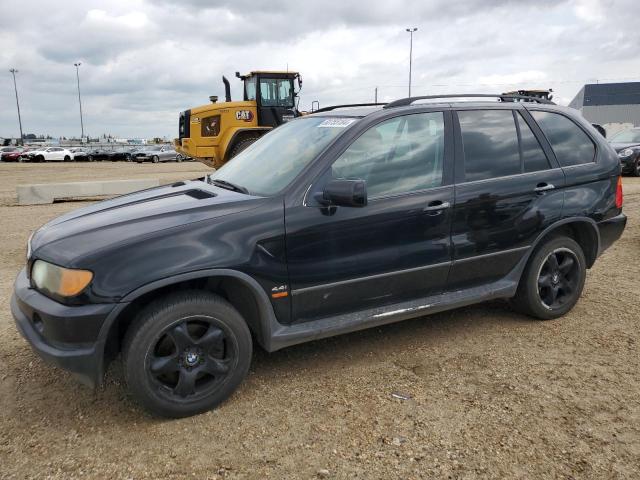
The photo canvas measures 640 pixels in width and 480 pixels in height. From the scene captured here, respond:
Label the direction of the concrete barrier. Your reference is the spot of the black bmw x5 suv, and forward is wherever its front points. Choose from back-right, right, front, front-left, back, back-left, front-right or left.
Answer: right

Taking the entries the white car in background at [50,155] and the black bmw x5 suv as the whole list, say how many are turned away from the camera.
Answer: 0

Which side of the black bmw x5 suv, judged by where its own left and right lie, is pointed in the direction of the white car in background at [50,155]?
right

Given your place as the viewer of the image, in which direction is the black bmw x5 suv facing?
facing the viewer and to the left of the viewer

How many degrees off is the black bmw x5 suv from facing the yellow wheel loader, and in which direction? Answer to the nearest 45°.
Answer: approximately 135° to its right

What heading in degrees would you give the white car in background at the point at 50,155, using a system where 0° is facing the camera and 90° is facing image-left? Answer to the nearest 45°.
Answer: approximately 45°
